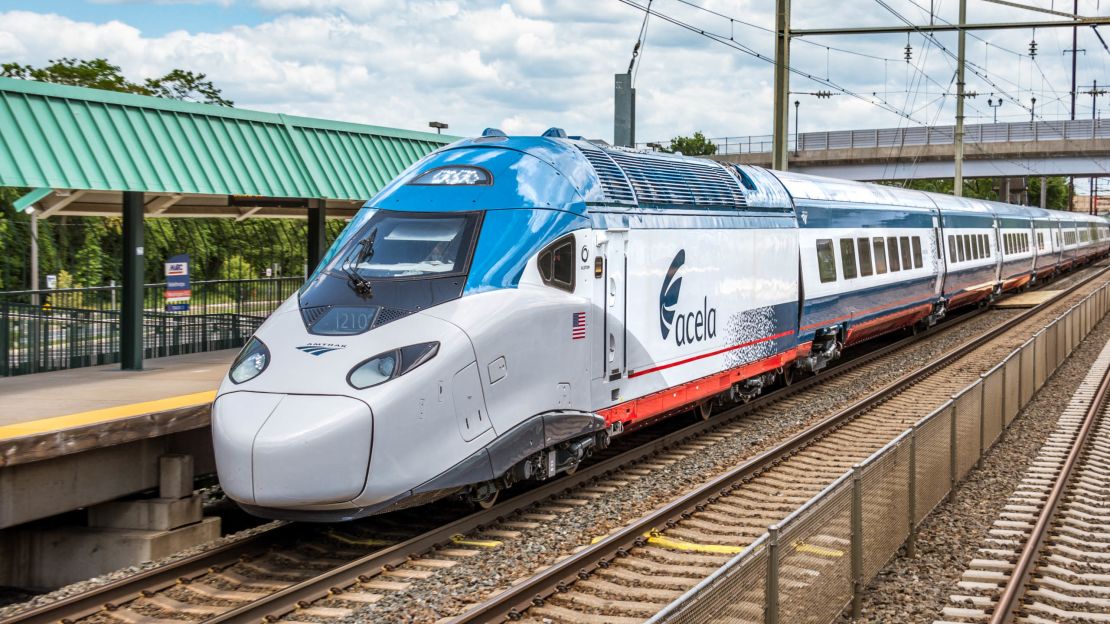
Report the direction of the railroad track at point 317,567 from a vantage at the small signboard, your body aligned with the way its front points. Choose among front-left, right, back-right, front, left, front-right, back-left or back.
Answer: front

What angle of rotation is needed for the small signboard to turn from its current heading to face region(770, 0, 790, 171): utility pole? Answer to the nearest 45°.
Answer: approximately 135° to its left

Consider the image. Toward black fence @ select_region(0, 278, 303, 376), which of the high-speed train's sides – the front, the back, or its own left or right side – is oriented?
front

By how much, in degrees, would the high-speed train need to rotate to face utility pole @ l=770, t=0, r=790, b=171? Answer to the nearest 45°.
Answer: approximately 135° to its right

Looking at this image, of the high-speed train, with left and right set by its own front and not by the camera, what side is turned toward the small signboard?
right

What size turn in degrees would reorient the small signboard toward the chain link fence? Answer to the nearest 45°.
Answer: approximately 45° to its left

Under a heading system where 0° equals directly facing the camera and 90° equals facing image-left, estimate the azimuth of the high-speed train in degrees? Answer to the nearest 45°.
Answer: approximately 45°

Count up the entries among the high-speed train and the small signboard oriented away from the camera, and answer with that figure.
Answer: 0

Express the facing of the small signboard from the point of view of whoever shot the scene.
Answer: facing the viewer

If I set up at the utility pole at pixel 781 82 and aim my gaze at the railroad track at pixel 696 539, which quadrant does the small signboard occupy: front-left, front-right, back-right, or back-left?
front-right
